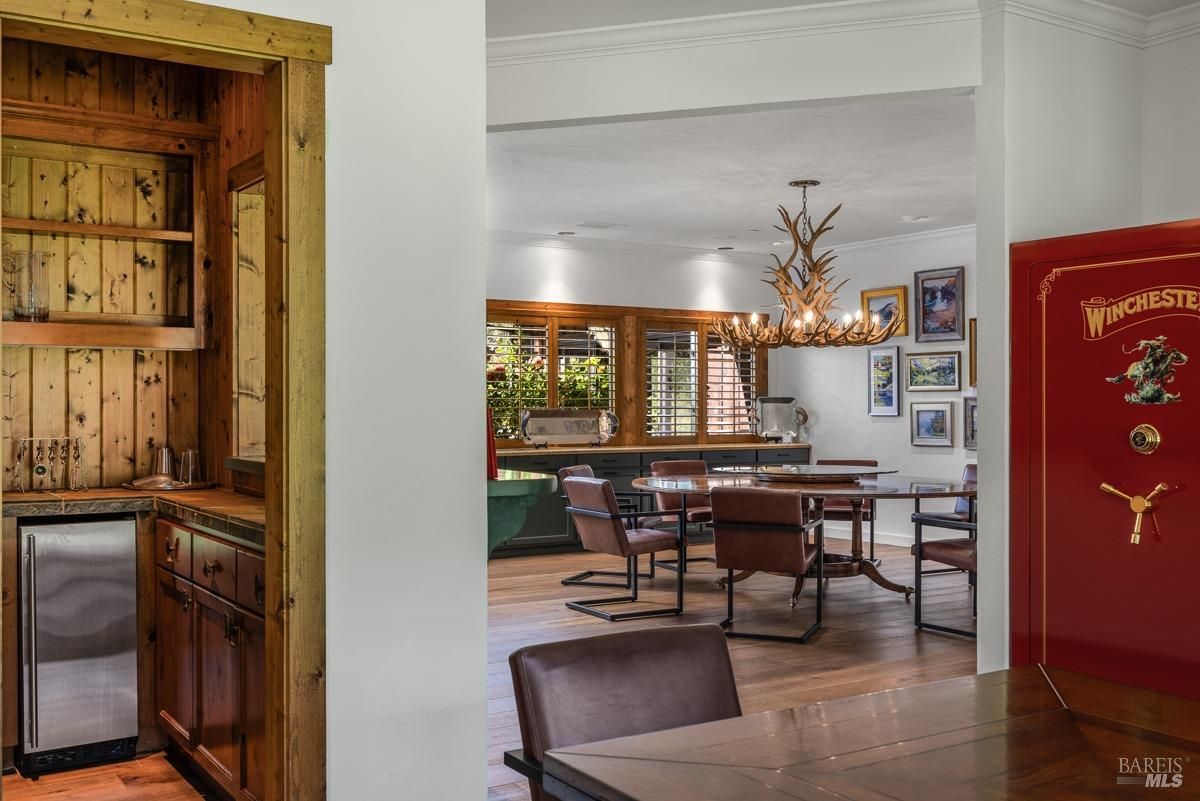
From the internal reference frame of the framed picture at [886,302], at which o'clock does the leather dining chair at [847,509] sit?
The leather dining chair is roughly at 11 o'clock from the framed picture.

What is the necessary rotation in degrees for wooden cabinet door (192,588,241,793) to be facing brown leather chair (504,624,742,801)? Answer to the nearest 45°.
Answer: approximately 45° to its left

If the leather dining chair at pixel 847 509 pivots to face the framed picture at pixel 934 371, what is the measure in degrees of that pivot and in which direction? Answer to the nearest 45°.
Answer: approximately 135° to its left

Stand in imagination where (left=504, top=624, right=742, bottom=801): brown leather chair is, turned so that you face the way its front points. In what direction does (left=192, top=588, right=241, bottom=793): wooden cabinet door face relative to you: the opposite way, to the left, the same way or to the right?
to the right

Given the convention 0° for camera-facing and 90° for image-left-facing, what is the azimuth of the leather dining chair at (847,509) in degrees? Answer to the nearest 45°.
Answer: approximately 0°

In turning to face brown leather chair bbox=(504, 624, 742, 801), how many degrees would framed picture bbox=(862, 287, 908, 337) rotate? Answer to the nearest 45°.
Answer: approximately 45° to its left

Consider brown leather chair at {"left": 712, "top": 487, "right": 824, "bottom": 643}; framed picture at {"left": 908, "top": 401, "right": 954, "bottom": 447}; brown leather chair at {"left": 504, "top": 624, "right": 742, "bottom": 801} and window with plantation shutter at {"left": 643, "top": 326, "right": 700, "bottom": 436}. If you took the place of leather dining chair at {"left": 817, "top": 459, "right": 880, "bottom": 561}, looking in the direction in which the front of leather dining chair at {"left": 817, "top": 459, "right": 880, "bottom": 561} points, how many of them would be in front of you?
2

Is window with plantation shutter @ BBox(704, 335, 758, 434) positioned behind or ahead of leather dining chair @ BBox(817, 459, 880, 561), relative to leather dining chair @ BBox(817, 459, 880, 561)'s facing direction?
behind

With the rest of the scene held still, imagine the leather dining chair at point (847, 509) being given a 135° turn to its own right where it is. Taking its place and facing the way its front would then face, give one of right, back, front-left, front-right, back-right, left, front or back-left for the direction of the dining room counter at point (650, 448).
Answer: front
